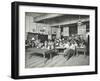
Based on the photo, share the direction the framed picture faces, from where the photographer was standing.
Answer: facing the viewer and to the right of the viewer
